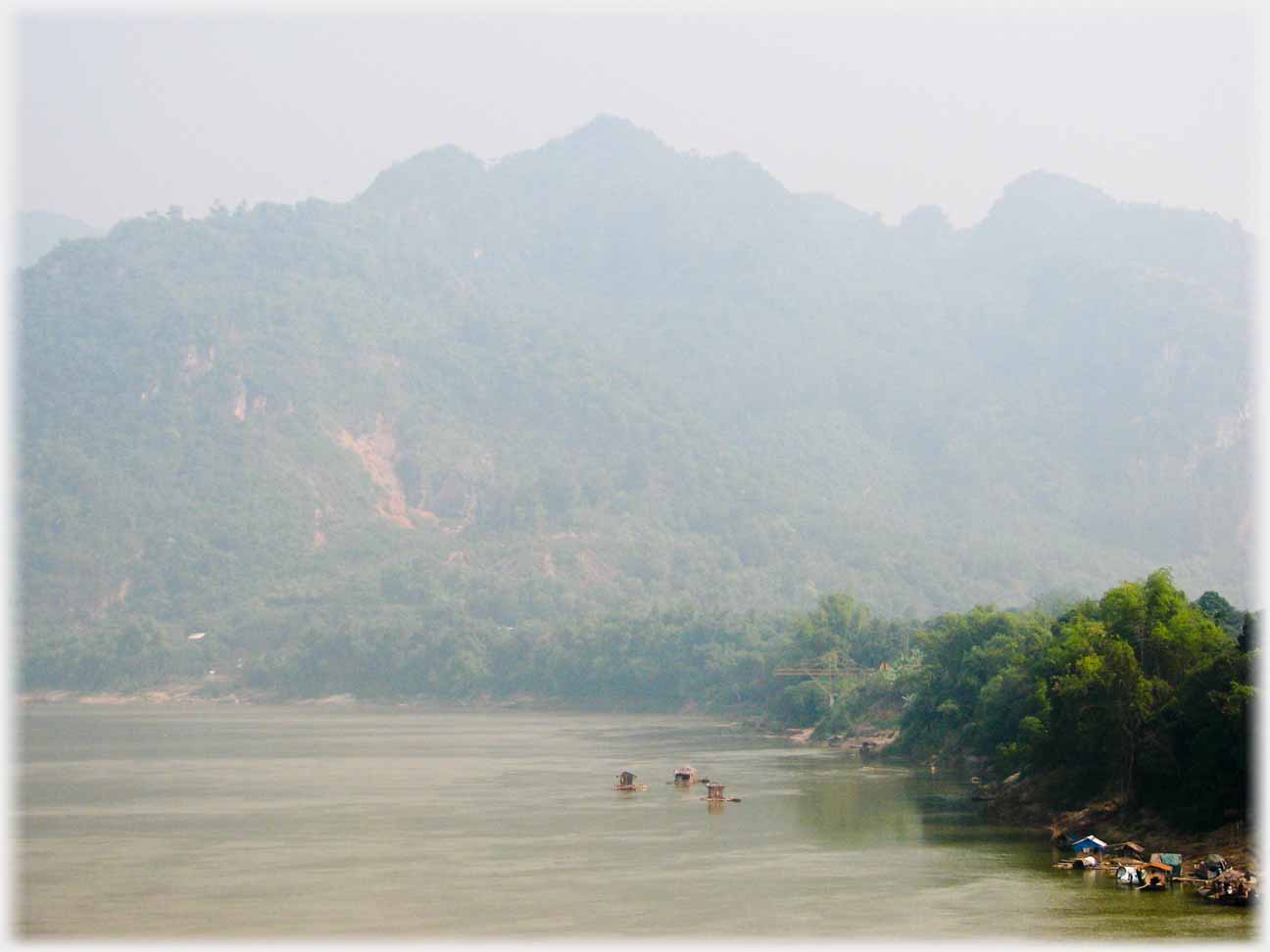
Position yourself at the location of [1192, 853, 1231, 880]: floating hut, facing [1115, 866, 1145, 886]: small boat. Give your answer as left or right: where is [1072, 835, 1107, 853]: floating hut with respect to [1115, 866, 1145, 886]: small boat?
right

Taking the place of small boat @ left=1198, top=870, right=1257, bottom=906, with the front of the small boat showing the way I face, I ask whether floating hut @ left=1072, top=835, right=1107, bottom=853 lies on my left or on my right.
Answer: on my right

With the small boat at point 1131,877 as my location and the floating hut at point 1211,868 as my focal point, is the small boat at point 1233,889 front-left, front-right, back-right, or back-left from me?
front-right

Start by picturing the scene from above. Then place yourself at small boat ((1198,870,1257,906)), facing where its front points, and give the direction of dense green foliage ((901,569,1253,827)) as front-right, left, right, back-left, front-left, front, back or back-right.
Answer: right

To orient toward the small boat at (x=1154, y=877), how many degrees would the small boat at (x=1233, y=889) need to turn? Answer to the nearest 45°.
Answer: approximately 45° to its right

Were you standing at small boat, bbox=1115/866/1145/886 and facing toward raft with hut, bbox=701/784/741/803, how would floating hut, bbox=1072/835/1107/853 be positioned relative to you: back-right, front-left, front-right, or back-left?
front-right

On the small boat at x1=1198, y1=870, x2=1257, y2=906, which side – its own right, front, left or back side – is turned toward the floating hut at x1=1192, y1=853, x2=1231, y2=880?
right

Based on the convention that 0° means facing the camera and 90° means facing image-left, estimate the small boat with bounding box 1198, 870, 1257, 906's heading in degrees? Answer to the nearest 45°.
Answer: approximately 90°

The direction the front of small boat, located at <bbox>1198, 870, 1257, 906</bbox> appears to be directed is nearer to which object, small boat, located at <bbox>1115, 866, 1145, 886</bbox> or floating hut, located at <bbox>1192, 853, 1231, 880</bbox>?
the small boat

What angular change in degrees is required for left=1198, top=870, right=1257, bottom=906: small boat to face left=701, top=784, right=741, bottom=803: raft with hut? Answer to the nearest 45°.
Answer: approximately 45° to its right
